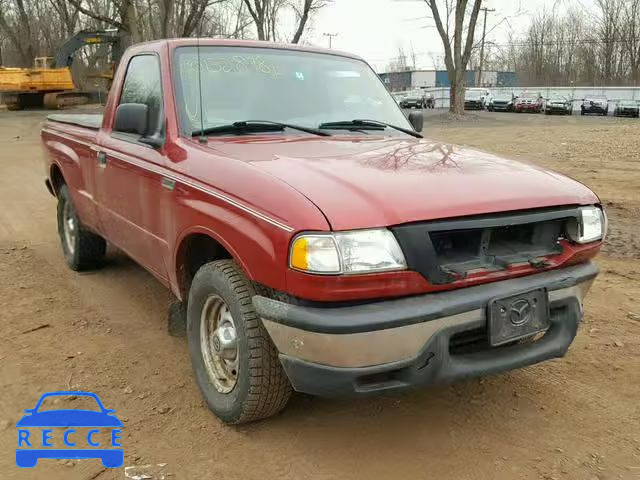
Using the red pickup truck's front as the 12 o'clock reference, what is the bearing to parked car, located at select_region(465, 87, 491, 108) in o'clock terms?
The parked car is roughly at 8 o'clock from the red pickup truck.

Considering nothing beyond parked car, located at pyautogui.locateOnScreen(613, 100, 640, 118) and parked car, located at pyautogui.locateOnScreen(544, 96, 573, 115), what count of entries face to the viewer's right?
0

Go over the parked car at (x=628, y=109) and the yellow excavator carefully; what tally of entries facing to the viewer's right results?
1

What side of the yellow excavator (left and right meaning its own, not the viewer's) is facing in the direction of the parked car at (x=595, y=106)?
front

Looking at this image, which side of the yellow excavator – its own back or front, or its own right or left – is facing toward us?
right

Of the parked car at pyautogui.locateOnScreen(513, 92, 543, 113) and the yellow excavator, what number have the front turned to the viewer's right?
1

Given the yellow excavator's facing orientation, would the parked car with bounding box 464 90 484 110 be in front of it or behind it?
in front

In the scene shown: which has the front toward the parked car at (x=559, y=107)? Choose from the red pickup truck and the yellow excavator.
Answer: the yellow excavator

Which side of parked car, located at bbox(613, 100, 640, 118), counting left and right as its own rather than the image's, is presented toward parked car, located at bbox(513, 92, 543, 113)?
right

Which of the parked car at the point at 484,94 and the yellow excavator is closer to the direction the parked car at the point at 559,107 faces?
the yellow excavator

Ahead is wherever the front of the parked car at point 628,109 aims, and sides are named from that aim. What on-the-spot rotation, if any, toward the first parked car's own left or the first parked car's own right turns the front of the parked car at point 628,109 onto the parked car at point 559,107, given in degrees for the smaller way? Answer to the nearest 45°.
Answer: approximately 90° to the first parked car's own right

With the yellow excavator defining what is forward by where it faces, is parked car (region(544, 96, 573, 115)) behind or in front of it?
in front
